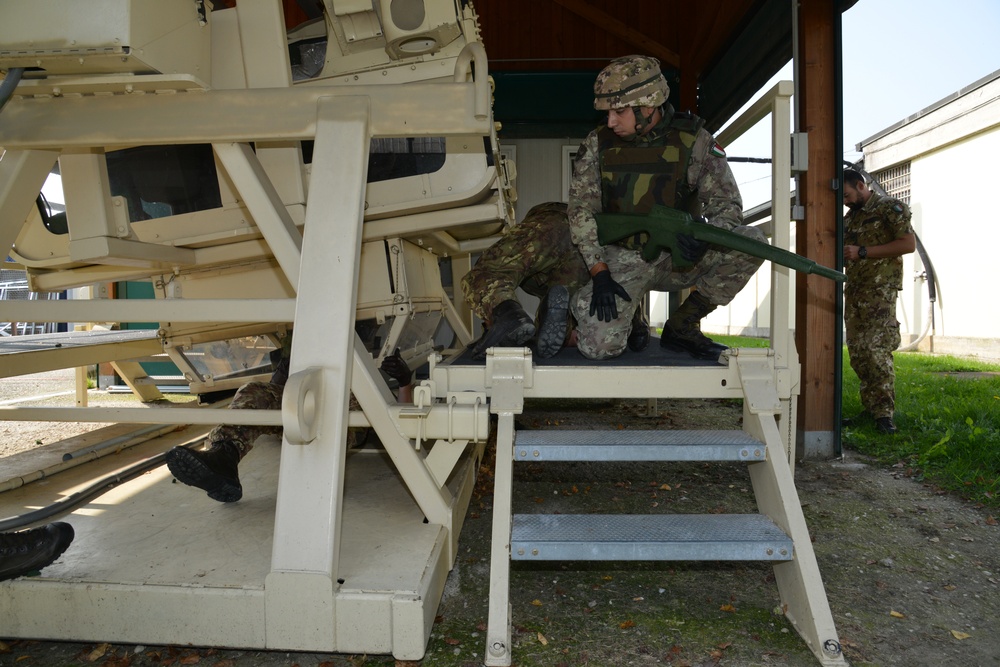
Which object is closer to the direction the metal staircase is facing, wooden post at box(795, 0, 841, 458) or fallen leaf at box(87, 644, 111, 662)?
the fallen leaf

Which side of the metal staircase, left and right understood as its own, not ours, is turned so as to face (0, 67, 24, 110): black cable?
right

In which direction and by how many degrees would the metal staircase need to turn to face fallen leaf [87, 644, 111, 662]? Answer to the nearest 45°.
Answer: approximately 90° to its right

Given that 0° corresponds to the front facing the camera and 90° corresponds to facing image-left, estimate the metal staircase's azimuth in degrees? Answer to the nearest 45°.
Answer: approximately 0°

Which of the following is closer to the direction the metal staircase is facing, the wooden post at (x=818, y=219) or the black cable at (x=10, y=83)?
the black cable

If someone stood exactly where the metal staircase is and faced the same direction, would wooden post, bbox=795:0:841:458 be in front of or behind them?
behind
